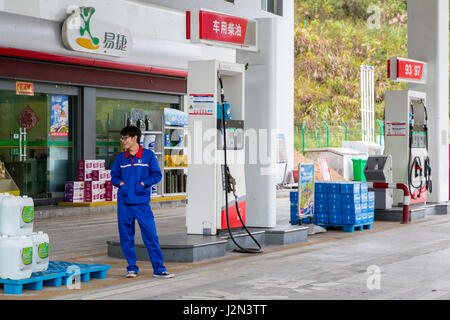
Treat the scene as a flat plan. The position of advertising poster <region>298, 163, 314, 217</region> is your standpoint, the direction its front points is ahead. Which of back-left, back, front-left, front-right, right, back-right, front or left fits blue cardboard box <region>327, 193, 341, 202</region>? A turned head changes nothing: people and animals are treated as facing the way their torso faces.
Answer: left

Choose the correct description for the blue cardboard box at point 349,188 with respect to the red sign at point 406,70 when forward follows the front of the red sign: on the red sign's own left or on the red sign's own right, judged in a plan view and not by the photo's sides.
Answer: on the red sign's own right

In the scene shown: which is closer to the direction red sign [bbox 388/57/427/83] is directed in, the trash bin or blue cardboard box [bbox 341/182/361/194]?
the blue cardboard box

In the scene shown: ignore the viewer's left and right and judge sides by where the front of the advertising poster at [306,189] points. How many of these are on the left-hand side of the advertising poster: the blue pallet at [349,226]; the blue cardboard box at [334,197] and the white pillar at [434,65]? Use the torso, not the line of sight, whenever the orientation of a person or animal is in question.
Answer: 3

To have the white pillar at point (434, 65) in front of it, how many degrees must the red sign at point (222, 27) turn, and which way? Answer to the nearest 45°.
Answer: approximately 90° to its left

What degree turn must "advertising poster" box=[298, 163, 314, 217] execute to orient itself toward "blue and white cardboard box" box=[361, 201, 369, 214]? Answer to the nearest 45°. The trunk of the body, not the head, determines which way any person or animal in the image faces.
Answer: approximately 90° to its left

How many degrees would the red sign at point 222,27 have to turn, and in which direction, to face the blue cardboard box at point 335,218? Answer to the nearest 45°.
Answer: approximately 90° to its left

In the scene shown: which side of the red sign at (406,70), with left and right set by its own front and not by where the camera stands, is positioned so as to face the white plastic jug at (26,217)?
right

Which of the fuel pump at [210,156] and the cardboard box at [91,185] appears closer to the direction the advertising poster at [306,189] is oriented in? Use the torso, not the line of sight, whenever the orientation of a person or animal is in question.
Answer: the fuel pump

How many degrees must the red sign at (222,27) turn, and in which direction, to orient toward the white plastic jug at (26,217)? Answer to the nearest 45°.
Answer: approximately 90° to its right

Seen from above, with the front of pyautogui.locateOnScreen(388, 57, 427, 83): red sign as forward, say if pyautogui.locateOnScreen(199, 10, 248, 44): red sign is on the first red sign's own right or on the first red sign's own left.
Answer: on the first red sign's own right
